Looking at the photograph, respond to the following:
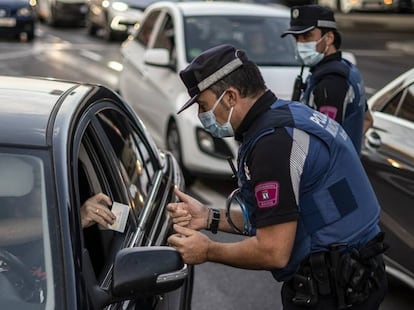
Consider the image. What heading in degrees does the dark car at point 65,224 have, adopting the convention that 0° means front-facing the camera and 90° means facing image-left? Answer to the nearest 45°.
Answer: approximately 45°

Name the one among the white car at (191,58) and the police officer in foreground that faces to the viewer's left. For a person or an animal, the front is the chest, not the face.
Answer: the police officer in foreground

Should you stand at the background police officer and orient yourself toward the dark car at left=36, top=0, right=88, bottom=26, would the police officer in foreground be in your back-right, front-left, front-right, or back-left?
back-left

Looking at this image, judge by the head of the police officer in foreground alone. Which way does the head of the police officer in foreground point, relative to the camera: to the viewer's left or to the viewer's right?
to the viewer's left

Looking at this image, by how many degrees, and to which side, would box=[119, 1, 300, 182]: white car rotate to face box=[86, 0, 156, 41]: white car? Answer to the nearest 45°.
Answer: approximately 135° to its left

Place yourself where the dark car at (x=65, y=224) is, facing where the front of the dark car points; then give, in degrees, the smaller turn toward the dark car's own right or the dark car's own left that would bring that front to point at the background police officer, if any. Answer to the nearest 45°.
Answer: approximately 180°

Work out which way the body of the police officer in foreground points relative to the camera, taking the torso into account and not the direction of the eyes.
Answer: to the viewer's left

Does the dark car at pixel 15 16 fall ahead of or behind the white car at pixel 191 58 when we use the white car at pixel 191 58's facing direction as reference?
behind

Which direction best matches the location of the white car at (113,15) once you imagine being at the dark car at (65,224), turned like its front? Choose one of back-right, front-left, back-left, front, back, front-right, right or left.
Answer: back-right
